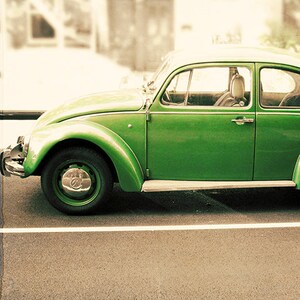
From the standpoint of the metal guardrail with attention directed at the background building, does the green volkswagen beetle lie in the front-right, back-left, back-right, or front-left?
back-right

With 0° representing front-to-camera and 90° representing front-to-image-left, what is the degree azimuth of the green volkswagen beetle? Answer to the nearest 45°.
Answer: approximately 90°

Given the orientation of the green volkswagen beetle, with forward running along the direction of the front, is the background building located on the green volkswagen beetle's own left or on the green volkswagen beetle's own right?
on the green volkswagen beetle's own right

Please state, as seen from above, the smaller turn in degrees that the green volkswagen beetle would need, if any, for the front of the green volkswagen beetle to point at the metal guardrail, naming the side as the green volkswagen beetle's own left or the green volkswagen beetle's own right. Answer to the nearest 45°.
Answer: approximately 45° to the green volkswagen beetle's own right
